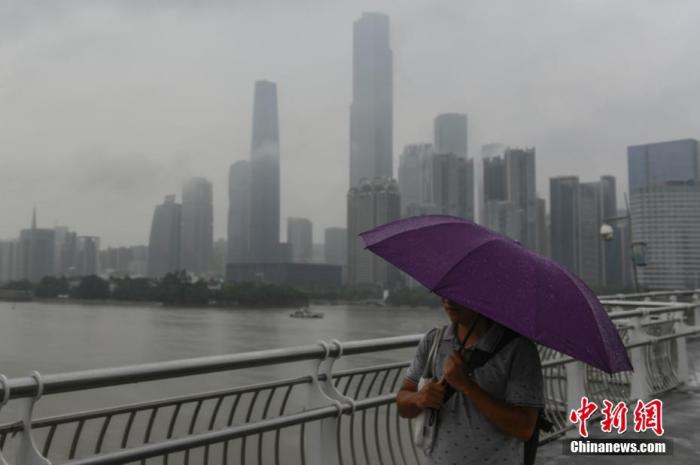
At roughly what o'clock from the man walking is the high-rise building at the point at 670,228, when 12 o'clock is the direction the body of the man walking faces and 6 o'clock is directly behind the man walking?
The high-rise building is roughly at 5 o'clock from the man walking.

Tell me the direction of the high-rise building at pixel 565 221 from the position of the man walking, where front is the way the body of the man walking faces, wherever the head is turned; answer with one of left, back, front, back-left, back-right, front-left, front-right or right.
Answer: back-right

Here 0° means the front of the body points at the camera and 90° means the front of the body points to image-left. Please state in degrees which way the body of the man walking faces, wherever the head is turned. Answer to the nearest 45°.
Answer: approximately 45°

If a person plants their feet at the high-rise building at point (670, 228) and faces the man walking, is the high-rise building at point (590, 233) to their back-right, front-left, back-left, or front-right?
back-right

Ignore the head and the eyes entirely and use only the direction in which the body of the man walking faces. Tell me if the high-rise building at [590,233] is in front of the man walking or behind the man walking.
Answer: behind
